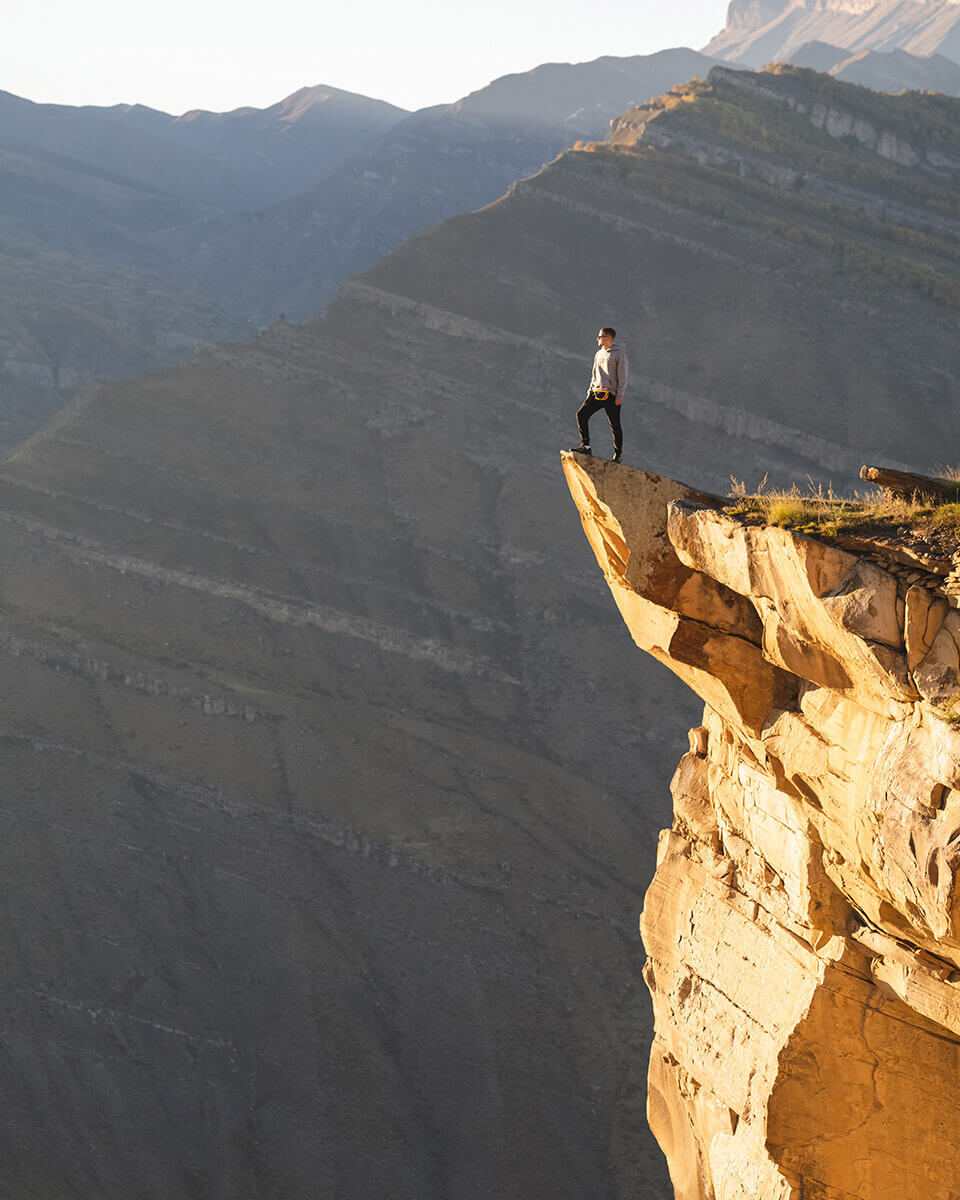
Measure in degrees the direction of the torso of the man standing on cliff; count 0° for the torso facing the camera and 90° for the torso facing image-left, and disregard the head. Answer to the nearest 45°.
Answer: approximately 45°
